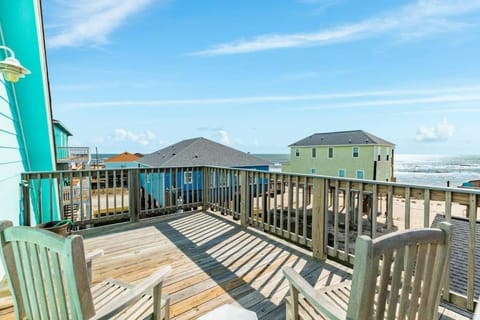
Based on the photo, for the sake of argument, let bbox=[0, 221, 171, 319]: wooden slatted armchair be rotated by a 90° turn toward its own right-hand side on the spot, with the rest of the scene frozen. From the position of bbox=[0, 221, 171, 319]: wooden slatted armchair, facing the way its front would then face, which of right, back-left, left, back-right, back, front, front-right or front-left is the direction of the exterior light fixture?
back-left

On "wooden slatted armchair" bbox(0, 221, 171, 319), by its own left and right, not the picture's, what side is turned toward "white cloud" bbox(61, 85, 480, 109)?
front

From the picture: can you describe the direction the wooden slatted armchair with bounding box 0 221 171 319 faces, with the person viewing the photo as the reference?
facing away from the viewer and to the right of the viewer

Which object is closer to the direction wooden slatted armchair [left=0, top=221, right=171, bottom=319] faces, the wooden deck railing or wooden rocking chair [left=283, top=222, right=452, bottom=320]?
the wooden deck railing

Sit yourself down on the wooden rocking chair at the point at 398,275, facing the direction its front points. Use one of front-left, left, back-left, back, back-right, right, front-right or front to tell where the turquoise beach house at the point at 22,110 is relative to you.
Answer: front-left

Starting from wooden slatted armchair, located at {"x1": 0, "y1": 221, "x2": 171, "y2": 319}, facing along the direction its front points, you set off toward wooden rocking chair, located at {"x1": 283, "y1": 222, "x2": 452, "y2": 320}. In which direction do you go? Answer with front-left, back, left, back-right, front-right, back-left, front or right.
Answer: right

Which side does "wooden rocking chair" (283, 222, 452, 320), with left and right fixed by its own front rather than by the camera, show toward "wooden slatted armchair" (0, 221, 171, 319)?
left

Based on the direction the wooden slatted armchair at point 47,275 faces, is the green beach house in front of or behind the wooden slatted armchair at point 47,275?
in front

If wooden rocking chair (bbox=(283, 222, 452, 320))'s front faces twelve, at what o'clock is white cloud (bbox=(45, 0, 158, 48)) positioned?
The white cloud is roughly at 11 o'clock from the wooden rocking chair.

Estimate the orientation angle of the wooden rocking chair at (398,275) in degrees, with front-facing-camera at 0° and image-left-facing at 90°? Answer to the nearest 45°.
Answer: approximately 135°

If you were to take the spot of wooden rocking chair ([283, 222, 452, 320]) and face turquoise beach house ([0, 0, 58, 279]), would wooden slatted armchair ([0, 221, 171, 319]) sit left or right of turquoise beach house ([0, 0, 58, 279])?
left

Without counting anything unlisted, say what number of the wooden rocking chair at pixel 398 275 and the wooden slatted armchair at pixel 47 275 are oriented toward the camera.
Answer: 0

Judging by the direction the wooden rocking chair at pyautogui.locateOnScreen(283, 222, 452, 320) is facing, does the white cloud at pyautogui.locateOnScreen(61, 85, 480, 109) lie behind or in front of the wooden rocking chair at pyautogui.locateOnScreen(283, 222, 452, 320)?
in front

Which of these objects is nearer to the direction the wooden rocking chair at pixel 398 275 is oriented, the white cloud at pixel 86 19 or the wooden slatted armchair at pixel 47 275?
the white cloud

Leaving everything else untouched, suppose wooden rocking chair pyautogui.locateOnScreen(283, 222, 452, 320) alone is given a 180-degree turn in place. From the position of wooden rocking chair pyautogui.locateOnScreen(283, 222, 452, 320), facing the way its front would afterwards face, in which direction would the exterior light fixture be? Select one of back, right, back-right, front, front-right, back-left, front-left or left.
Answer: back-right
